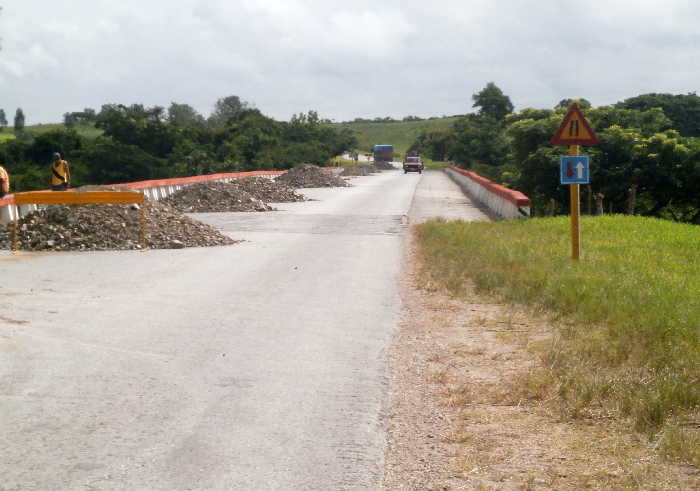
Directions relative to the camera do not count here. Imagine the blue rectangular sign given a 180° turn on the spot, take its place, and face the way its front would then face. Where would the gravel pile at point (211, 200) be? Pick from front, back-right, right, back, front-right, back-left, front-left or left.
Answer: front-left

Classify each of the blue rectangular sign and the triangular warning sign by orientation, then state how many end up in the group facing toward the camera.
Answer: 2

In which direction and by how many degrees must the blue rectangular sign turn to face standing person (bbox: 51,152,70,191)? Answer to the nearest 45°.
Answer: approximately 135° to its right

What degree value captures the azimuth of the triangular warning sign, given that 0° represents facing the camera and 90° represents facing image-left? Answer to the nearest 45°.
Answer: approximately 0°

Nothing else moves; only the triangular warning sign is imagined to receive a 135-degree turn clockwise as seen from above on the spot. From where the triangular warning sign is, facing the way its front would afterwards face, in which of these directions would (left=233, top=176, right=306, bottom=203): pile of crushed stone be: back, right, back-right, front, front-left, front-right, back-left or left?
front

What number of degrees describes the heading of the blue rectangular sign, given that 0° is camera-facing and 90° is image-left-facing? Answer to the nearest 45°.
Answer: approximately 0°

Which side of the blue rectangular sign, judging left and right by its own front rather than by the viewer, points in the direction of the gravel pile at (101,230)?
right
